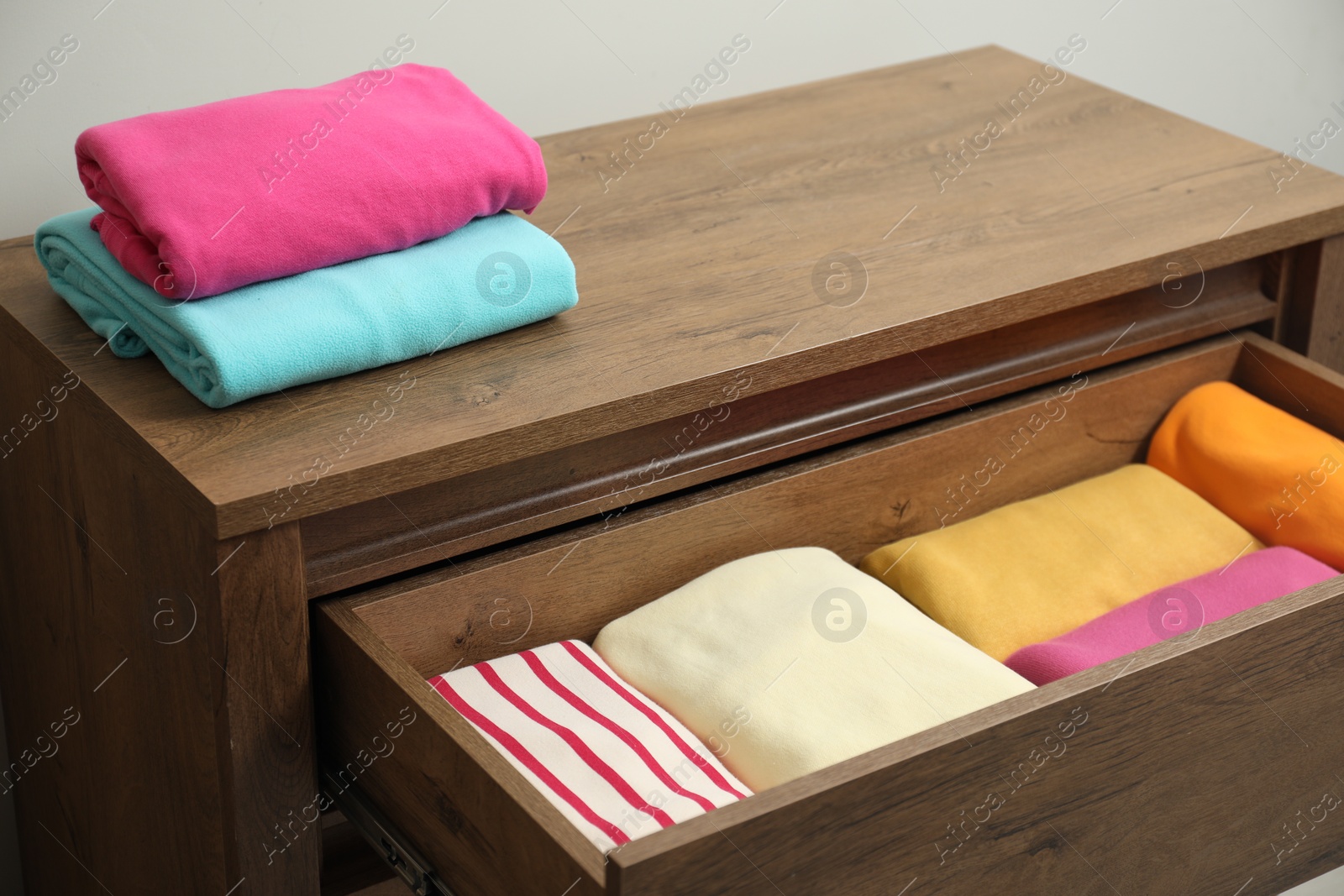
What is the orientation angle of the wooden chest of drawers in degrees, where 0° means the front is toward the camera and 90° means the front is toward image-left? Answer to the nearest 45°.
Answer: approximately 315°
